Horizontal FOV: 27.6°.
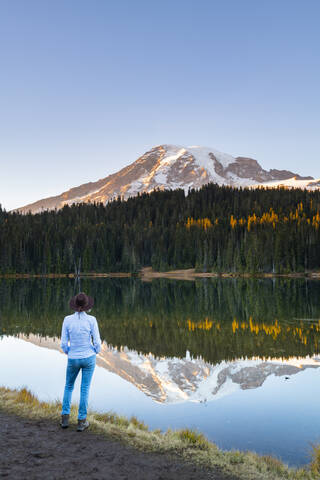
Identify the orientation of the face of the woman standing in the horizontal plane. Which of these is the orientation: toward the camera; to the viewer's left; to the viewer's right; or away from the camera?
away from the camera

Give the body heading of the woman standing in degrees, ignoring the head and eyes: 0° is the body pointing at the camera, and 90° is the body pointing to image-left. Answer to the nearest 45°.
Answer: approximately 180°
